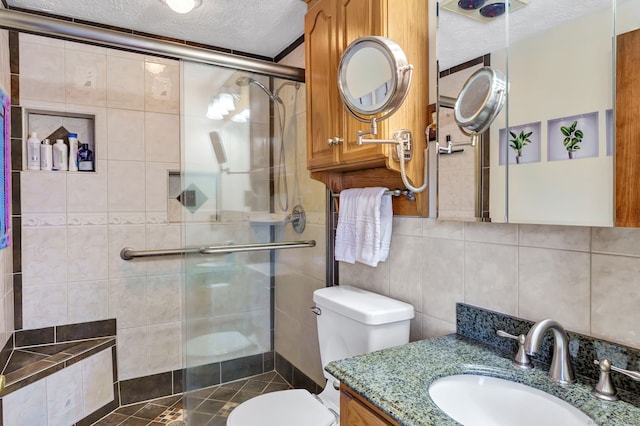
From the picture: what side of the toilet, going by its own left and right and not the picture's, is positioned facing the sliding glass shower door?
right

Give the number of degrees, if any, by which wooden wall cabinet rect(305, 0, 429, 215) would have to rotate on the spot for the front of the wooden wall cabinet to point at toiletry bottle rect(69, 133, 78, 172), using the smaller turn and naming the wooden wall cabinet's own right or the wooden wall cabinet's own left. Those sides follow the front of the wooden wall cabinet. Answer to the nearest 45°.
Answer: approximately 45° to the wooden wall cabinet's own right

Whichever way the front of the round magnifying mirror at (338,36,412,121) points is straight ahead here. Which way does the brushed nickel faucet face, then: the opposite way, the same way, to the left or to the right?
the same way

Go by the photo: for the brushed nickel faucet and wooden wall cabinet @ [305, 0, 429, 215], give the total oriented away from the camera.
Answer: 0

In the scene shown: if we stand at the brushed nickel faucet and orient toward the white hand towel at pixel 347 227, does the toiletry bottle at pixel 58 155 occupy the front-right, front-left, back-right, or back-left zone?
front-left

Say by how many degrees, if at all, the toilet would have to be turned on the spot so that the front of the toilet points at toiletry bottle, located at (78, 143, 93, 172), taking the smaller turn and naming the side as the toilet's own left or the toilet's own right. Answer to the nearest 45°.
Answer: approximately 90° to the toilet's own right

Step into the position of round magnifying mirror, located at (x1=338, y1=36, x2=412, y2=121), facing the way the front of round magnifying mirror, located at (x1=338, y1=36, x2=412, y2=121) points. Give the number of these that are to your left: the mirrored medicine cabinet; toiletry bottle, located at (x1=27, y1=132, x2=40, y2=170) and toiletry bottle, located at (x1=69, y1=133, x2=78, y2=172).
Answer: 1

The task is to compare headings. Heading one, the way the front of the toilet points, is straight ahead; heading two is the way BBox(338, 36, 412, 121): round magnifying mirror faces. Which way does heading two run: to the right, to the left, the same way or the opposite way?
the same way

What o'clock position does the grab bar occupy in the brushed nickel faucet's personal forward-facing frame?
The grab bar is roughly at 2 o'clock from the brushed nickel faucet.

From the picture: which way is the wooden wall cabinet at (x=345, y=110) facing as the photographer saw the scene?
facing the viewer and to the left of the viewer

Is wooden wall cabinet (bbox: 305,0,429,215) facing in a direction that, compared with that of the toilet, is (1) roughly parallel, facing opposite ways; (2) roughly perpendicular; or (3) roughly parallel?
roughly parallel

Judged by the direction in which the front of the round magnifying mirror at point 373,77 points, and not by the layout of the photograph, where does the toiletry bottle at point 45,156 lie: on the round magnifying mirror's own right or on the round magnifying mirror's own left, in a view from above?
on the round magnifying mirror's own right
